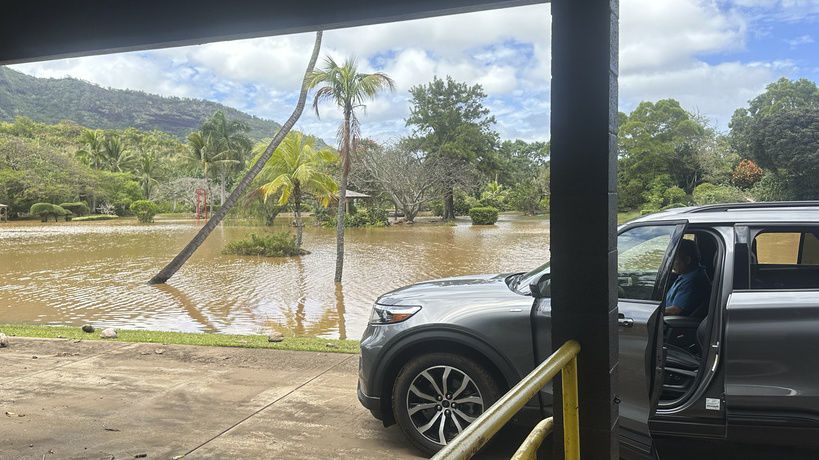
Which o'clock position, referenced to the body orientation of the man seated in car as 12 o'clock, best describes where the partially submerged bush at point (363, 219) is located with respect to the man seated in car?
The partially submerged bush is roughly at 2 o'clock from the man seated in car.

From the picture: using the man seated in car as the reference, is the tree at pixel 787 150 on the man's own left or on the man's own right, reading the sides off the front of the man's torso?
on the man's own right

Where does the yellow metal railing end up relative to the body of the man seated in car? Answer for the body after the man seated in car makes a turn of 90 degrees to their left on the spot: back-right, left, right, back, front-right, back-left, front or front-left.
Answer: front

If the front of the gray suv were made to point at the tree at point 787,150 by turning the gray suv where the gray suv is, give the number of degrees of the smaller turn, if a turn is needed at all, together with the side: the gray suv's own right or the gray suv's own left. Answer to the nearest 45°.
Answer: approximately 90° to the gray suv's own right

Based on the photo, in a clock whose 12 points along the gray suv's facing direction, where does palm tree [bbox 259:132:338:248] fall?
The palm tree is roughly at 2 o'clock from the gray suv.

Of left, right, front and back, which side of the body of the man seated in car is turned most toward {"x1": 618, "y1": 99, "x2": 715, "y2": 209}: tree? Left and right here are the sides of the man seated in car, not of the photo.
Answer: right

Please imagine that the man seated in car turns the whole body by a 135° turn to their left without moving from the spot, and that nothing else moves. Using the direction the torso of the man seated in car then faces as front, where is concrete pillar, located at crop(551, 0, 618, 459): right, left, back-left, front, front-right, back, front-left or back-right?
front-right

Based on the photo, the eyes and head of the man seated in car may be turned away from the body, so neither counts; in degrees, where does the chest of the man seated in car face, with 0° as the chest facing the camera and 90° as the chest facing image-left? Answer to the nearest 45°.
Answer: approximately 90°

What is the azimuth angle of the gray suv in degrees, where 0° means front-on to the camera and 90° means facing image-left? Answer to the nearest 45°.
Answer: approximately 90°

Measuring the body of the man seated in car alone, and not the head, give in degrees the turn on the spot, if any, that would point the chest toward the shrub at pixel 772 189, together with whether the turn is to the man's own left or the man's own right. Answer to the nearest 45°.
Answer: approximately 90° to the man's own right

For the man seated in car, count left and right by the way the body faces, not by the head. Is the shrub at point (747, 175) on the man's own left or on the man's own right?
on the man's own right

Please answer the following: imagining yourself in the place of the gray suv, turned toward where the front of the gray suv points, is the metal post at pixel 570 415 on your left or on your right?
on your left

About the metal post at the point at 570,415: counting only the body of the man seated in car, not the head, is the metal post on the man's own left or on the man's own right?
on the man's own left
